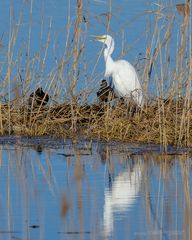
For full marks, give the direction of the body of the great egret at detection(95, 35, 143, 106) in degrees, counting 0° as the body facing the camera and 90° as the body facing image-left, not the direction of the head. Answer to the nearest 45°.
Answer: approximately 90°
